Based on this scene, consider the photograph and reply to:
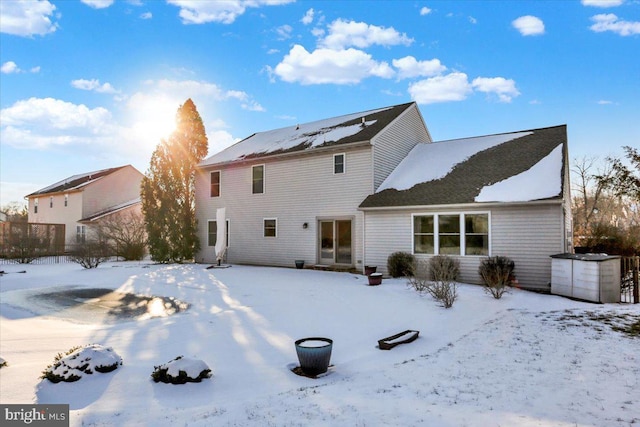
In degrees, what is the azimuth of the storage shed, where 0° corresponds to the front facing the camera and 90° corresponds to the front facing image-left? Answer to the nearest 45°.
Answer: approximately 45°

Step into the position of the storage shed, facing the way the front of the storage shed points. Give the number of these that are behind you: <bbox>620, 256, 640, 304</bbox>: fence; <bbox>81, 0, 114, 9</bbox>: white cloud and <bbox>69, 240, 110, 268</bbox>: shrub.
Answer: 1
